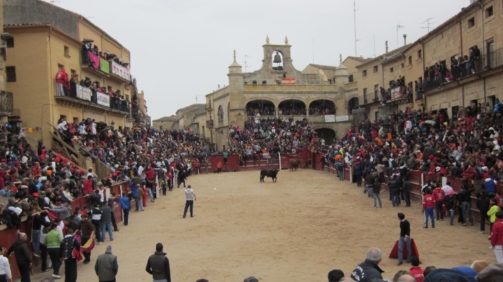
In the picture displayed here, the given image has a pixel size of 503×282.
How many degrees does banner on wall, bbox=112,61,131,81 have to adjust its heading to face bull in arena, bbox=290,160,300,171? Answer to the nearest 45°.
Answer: approximately 45° to its left

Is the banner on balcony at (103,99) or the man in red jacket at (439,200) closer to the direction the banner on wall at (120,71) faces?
the man in red jacket

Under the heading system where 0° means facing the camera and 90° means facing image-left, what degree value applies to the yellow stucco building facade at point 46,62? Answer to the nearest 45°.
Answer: approximately 315°

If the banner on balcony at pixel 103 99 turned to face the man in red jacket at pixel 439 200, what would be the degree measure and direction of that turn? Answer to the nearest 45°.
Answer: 0° — it already faces them

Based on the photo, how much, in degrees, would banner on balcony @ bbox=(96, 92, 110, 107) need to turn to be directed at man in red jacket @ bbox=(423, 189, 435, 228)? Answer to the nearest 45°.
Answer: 0° — it already faces them

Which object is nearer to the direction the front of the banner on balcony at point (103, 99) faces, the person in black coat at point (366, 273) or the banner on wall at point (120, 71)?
the person in black coat

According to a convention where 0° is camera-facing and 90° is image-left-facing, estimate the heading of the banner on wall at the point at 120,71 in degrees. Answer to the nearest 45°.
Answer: approximately 315°

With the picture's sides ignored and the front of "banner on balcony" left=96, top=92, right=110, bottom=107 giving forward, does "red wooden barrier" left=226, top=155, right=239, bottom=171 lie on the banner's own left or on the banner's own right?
on the banner's own left

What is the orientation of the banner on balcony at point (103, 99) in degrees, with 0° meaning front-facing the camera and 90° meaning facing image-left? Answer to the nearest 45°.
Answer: approximately 315°
